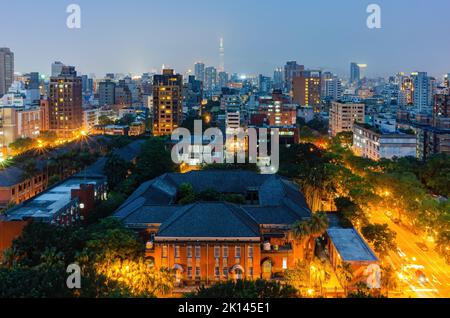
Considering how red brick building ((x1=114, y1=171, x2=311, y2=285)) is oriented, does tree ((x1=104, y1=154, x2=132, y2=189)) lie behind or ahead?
behind

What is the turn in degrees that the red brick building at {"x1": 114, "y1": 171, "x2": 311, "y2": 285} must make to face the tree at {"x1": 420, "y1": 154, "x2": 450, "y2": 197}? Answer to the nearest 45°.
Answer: approximately 135° to its left

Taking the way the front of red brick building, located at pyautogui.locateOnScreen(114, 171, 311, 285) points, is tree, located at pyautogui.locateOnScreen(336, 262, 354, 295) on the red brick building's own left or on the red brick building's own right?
on the red brick building's own left

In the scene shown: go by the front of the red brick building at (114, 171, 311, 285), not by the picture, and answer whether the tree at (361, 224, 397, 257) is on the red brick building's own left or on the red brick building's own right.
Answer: on the red brick building's own left

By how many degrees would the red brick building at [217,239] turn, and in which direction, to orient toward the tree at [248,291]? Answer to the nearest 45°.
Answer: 0° — it already faces it

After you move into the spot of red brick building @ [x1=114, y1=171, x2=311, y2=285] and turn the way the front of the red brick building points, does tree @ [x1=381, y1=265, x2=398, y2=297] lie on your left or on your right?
on your left

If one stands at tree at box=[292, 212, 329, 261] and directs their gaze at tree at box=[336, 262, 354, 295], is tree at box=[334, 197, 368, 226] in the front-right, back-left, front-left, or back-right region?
back-left

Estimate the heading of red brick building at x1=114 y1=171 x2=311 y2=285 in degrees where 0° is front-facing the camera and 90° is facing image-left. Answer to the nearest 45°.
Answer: approximately 0°

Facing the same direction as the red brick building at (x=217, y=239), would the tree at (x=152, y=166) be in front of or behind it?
behind
